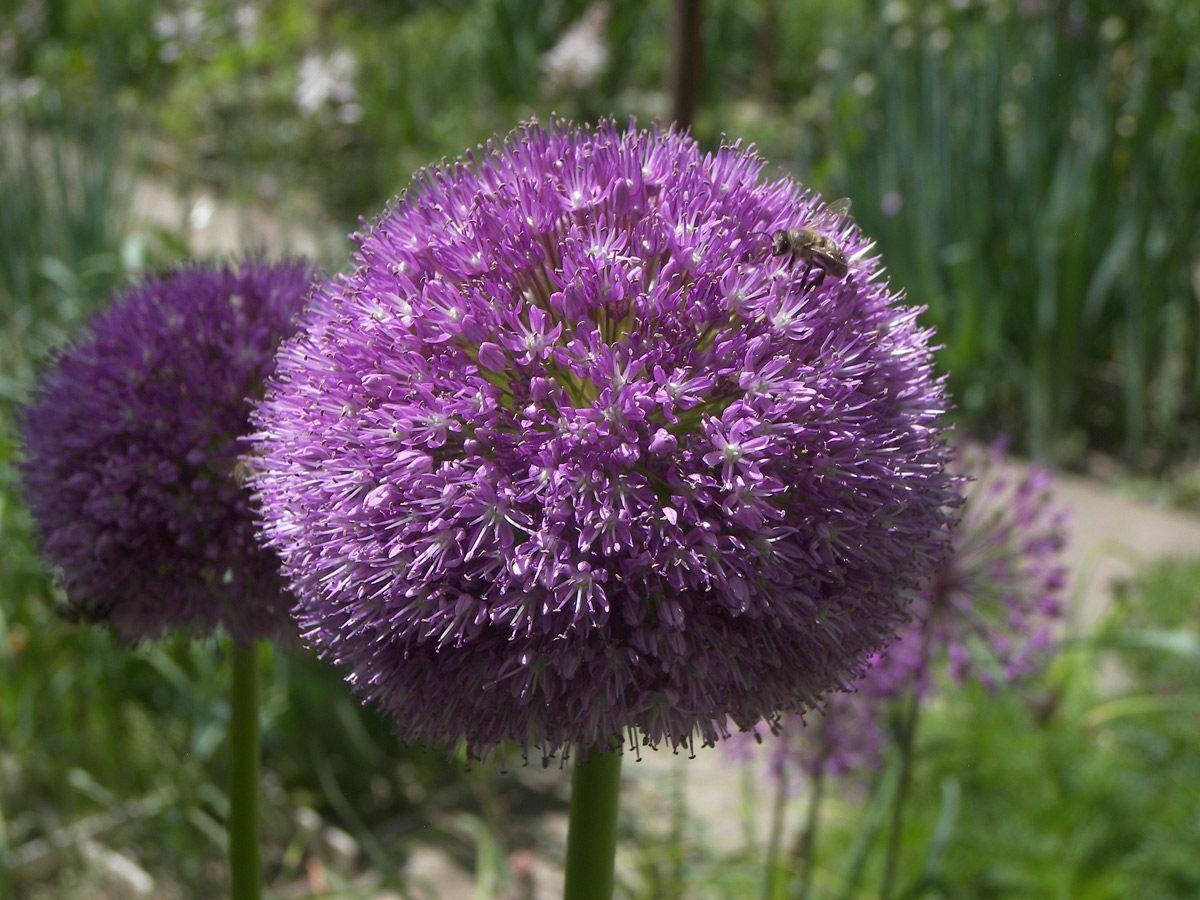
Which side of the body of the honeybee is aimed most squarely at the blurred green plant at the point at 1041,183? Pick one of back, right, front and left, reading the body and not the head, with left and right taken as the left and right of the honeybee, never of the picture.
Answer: right

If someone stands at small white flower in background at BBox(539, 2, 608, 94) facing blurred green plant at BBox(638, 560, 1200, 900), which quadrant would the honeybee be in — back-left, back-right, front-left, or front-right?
front-right

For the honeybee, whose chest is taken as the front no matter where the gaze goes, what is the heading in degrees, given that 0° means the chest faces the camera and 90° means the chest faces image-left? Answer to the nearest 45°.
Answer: approximately 90°

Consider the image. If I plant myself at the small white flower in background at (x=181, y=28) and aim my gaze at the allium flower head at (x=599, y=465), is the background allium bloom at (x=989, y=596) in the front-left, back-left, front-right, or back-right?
front-left

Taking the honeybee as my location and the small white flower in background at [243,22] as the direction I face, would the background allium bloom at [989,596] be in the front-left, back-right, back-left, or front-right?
front-right

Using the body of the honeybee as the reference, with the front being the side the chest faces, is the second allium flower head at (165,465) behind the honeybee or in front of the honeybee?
in front

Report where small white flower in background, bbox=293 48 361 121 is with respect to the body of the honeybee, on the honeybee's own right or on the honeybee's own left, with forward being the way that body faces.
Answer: on the honeybee's own right

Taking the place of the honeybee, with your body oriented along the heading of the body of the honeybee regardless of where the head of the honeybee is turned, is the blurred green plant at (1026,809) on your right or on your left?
on your right

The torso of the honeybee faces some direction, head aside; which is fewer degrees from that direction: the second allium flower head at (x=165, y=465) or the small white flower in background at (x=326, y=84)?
the second allium flower head

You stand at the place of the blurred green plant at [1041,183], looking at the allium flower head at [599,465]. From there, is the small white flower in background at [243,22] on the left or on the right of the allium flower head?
right

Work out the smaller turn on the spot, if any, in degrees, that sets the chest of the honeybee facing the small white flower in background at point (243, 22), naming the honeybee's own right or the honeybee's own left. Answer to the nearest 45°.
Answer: approximately 45° to the honeybee's own right

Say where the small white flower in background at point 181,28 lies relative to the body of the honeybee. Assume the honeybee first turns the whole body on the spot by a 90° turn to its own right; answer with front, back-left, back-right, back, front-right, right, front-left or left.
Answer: front-left

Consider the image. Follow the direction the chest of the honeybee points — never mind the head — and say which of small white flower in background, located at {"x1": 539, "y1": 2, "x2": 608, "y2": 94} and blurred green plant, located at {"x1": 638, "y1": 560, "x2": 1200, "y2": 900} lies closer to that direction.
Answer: the small white flower in background
